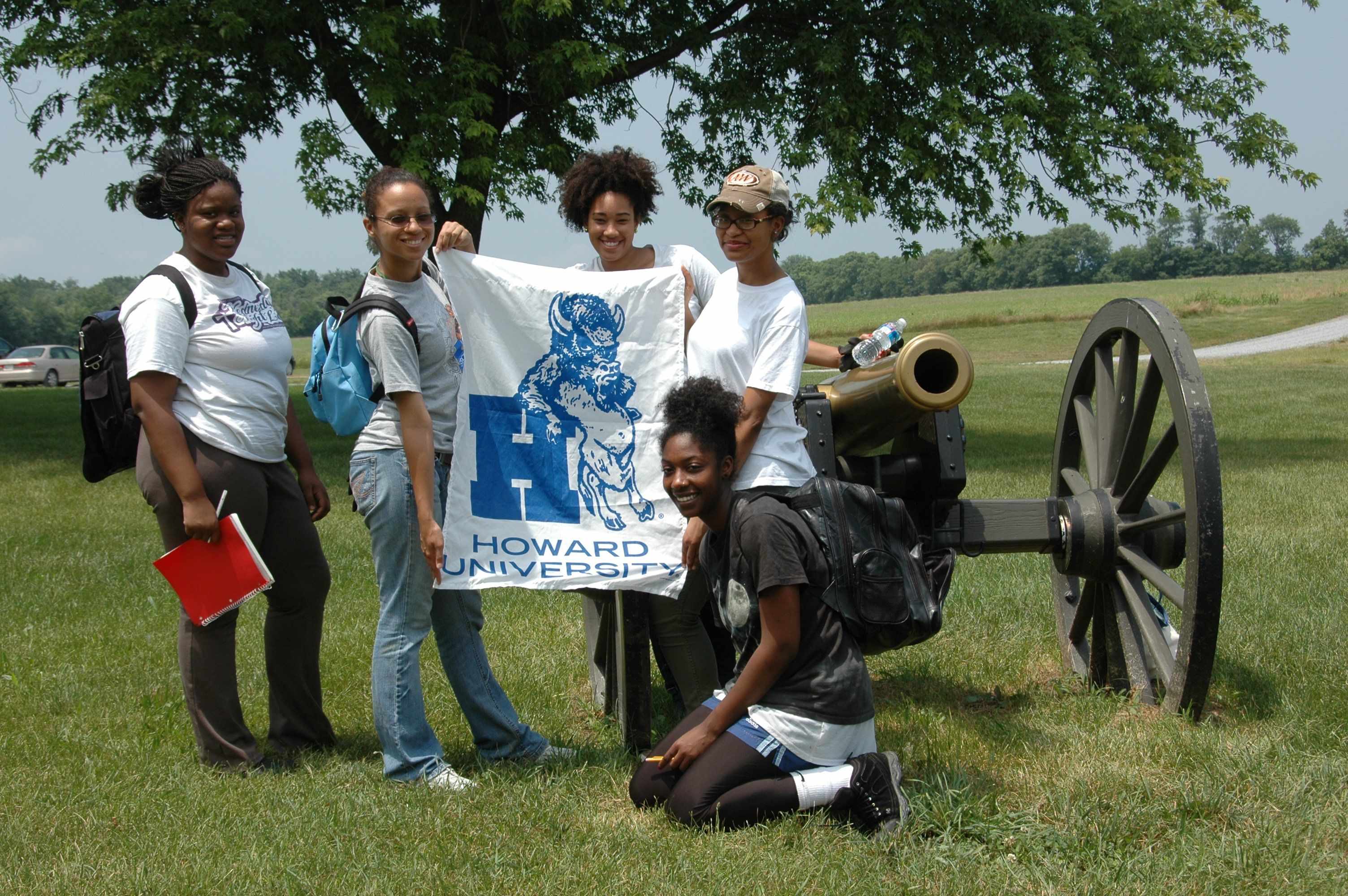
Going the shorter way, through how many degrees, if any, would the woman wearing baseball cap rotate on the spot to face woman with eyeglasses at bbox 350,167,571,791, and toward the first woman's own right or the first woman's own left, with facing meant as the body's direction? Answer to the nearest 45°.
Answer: approximately 45° to the first woman's own right

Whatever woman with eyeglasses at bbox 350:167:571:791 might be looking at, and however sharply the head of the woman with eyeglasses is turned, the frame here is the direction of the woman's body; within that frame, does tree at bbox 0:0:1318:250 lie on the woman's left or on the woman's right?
on the woman's left

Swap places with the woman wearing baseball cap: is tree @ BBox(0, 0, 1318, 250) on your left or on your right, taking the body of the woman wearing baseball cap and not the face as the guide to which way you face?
on your right

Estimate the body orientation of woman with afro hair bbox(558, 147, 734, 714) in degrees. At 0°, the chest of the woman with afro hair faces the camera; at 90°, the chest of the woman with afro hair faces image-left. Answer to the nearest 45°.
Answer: approximately 0°

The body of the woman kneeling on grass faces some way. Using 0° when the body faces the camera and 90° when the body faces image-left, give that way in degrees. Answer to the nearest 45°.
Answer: approximately 45°
